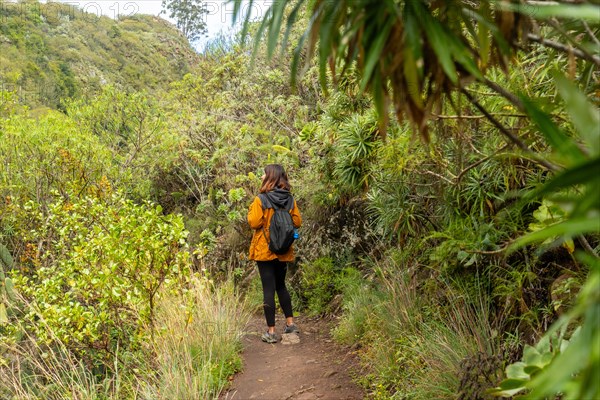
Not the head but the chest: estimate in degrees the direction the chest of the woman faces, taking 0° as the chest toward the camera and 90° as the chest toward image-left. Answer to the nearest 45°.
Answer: approximately 135°

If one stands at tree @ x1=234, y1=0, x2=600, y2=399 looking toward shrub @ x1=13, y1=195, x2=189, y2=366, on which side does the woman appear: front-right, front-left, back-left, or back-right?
front-right

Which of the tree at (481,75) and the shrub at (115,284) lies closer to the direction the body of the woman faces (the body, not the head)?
the shrub

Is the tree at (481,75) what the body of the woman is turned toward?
no

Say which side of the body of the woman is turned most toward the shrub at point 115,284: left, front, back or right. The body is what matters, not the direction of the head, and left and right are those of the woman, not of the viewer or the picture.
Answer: left
